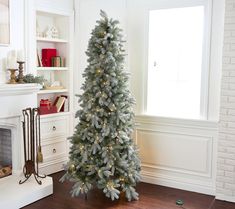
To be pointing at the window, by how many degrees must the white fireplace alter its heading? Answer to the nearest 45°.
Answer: approximately 45° to its left

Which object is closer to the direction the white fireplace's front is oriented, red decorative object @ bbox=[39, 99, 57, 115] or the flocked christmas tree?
the flocked christmas tree

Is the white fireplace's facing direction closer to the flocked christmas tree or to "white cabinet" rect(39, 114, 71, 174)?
the flocked christmas tree

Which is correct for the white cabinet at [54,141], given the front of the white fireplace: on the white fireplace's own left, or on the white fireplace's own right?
on the white fireplace's own left

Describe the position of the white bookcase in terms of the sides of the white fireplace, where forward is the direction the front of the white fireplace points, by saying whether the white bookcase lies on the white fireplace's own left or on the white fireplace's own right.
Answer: on the white fireplace's own left

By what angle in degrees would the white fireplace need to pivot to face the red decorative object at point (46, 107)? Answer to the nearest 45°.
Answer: approximately 90° to its left

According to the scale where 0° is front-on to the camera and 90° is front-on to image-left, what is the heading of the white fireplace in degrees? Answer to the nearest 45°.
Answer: approximately 315°
